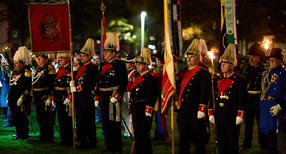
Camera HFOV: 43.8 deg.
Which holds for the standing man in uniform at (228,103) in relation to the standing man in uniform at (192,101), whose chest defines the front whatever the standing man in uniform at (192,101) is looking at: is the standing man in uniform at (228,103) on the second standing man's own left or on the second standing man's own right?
on the second standing man's own left

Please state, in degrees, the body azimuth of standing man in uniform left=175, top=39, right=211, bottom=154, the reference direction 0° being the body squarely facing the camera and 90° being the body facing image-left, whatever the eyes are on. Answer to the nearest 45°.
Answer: approximately 45°

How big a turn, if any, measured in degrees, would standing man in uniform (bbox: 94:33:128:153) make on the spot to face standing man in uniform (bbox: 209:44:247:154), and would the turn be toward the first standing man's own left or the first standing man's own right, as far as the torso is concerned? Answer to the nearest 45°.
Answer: approximately 90° to the first standing man's own left

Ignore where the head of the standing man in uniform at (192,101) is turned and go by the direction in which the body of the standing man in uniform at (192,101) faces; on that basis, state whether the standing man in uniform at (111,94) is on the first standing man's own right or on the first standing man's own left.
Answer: on the first standing man's own right

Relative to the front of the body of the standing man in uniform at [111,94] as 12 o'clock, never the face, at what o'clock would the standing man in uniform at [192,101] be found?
the standing man in uniform at [192,101] is roughly at 9 o'clock from the standing man in uniform at [111,94].

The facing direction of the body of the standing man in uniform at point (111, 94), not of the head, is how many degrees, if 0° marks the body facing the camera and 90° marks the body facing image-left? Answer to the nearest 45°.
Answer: approximately 45°
